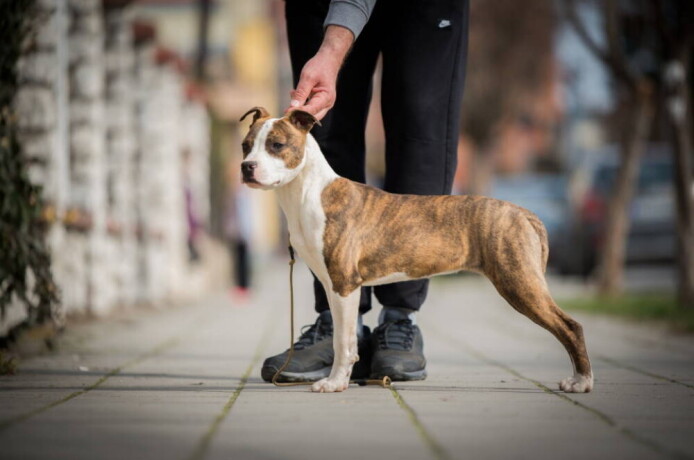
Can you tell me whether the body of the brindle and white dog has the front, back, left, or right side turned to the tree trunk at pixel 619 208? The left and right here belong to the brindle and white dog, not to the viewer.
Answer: right

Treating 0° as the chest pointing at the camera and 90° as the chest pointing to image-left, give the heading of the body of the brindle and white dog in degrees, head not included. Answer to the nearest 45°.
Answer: approximately 90°

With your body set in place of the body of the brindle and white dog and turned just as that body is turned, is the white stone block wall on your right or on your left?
on your right

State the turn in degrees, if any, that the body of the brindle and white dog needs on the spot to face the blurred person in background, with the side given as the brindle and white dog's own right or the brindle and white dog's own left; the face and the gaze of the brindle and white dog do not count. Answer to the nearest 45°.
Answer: approximately 90° to the brindle and white dog's own right

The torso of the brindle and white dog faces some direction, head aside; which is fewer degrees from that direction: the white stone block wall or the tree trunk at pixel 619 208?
the white stone block wall

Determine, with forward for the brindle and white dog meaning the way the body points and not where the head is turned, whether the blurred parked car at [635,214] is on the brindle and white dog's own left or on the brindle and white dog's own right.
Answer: on the brindle and white dog's own right

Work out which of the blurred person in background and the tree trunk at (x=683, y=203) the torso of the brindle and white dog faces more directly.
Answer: the blurred person in background
